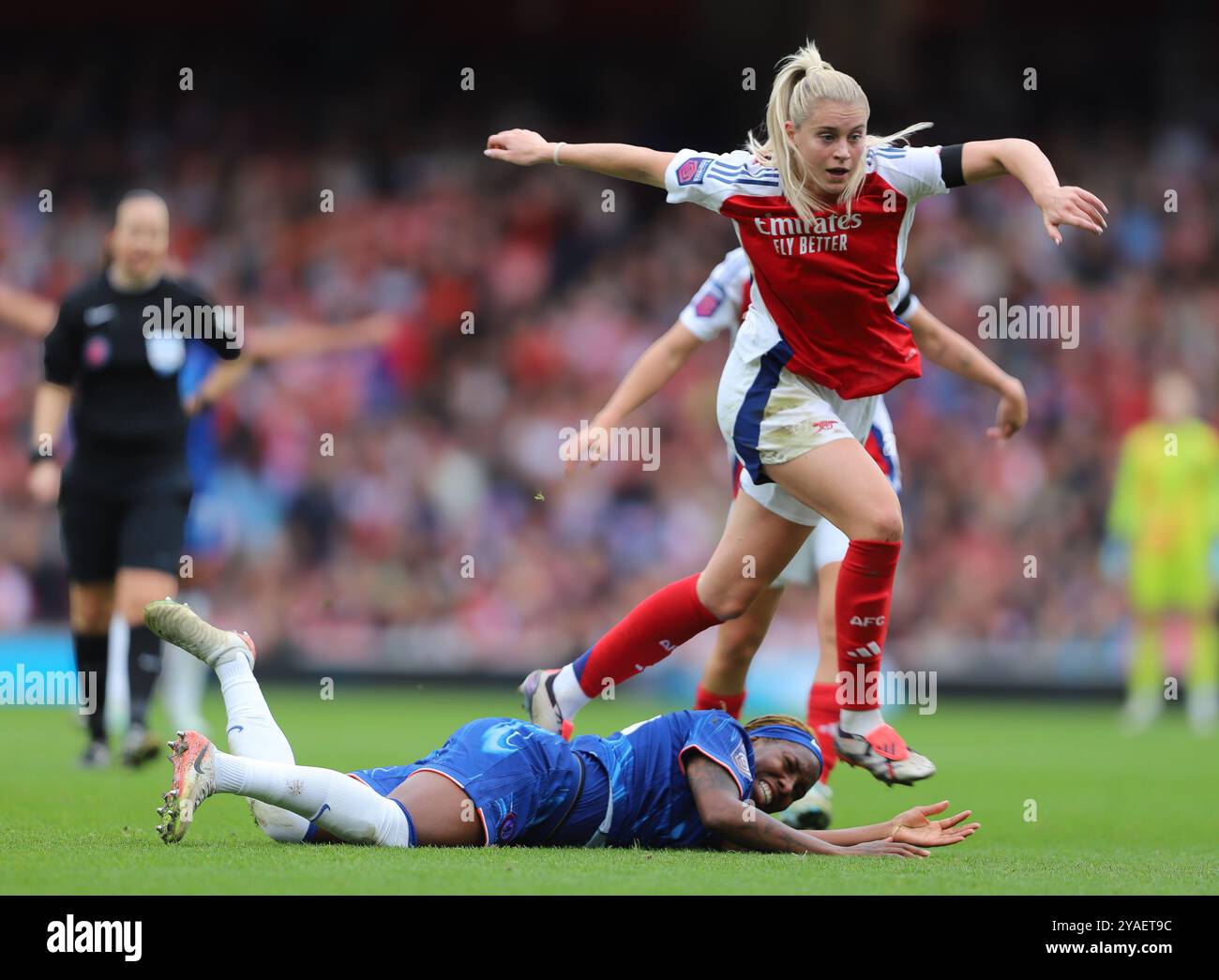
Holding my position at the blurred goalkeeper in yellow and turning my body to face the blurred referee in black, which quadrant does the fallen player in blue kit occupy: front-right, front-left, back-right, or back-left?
front-left

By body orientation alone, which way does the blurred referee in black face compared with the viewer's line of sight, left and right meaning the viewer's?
facing the viewer

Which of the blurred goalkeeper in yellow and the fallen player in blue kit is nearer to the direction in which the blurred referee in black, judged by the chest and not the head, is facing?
the fallen player in blue kit

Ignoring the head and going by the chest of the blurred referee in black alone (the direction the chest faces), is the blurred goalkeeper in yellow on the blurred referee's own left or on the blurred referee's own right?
on the blurred referee's own left

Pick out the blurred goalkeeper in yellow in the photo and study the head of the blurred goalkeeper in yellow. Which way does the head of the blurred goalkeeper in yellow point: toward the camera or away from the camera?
toward the camera

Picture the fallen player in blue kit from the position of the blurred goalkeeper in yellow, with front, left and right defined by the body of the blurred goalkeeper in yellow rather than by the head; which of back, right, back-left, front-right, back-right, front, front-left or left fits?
front

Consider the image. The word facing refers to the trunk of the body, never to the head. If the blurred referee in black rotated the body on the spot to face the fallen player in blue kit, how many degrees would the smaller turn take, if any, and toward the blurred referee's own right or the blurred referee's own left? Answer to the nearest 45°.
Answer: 0° — they already face them

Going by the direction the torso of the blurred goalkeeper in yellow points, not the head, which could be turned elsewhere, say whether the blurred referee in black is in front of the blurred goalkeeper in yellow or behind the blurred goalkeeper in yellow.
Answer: in front

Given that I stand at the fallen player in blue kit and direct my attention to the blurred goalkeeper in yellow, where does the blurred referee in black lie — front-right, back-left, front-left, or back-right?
front-left

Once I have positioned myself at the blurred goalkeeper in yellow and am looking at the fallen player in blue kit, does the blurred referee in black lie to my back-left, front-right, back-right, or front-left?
front-right

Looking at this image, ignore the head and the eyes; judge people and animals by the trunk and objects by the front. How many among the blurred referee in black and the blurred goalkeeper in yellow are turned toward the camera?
2

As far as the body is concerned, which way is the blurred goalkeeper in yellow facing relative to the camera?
toward the camera
